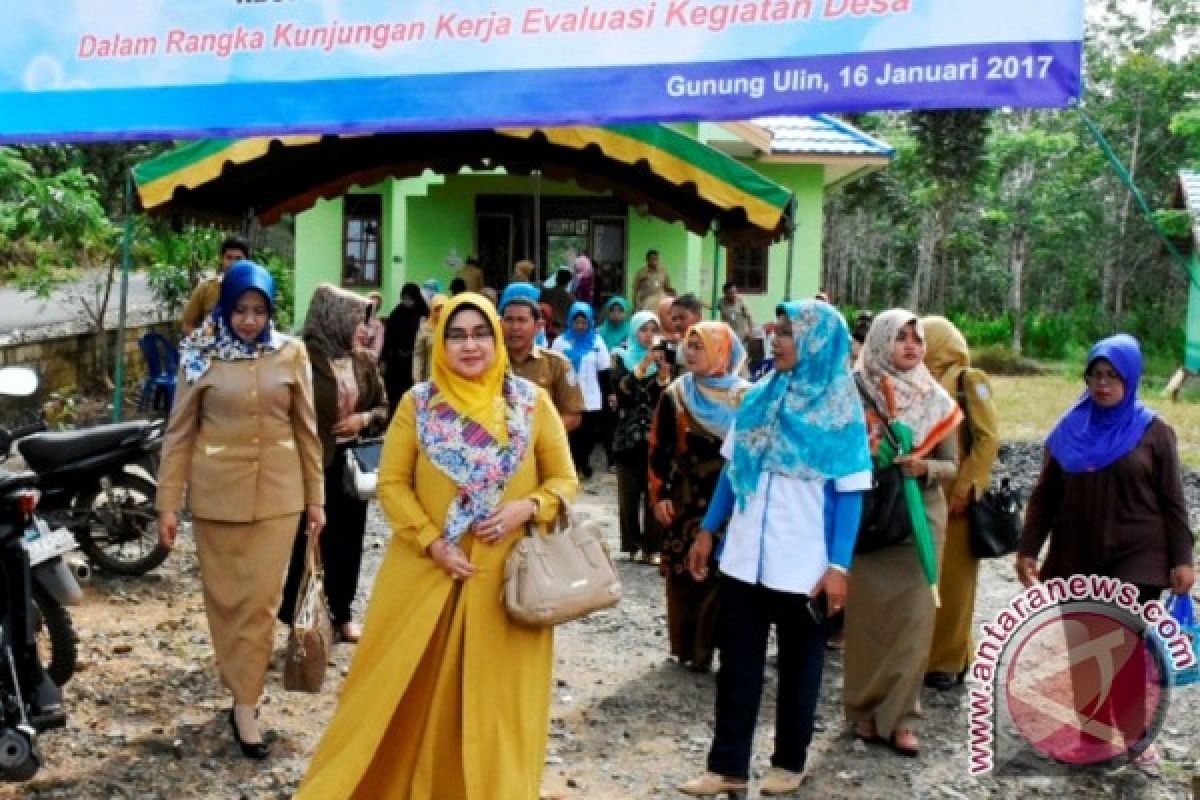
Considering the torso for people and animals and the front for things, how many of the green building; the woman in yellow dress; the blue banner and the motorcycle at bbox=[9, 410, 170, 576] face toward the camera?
3

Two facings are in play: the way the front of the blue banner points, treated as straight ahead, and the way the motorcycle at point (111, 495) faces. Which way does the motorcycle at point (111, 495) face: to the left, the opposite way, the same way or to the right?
to the right

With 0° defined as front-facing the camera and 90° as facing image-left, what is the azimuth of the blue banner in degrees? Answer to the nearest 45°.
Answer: approximately 0°

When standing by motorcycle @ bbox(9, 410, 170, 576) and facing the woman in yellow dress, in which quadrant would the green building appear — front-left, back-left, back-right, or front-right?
back-left

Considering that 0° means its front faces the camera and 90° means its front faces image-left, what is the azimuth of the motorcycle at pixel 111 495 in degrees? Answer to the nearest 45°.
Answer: approximately 90°

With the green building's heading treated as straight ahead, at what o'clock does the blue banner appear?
The blue banner is roughly at 12 o'clock from the green building.

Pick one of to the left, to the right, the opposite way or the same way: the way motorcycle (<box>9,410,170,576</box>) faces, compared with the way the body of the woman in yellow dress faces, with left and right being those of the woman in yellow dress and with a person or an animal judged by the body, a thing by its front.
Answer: to the right

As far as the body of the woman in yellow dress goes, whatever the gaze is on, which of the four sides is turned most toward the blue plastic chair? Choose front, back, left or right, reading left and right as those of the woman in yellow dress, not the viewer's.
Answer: back

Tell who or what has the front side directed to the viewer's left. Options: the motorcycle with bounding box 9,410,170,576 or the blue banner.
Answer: the motorcycle

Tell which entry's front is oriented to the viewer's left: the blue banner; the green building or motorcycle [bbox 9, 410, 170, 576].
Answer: the motorcycle

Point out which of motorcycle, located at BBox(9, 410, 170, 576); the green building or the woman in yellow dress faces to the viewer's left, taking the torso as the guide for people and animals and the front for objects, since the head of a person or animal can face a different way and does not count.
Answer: the motorcycle

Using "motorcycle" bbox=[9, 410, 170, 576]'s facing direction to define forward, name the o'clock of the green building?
The green building is roughly at 4 o'clock from the motorcycle.
